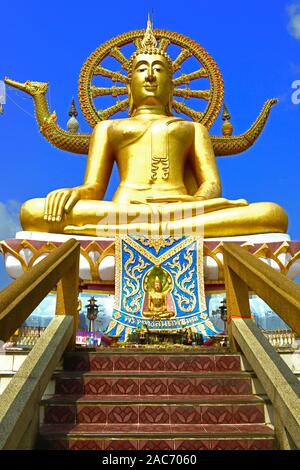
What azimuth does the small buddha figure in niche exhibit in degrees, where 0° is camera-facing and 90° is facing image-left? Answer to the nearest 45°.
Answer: approximately 0°

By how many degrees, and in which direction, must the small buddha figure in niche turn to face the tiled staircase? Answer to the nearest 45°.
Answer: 0° — it already faces it

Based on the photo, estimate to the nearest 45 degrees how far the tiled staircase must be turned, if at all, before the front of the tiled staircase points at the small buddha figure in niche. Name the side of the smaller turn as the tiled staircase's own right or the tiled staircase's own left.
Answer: approximately 180°

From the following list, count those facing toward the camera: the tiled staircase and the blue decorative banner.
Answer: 2

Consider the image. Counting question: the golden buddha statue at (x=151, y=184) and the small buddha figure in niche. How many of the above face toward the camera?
2

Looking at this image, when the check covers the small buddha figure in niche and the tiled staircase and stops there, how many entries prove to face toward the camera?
2

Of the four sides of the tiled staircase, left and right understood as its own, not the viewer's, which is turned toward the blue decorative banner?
back

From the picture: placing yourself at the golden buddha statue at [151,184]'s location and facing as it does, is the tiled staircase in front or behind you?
in front
